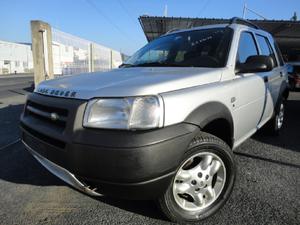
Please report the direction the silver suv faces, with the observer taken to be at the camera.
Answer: facing the viewer and to the left of the viewer

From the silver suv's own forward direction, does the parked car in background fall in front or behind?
behind

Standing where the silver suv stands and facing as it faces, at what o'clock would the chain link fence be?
The chain link fence is roughly at 4 o'clock from the silver suv.

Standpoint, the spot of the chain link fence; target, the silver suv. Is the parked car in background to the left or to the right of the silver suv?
left

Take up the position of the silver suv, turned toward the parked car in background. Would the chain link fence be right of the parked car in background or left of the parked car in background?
left
